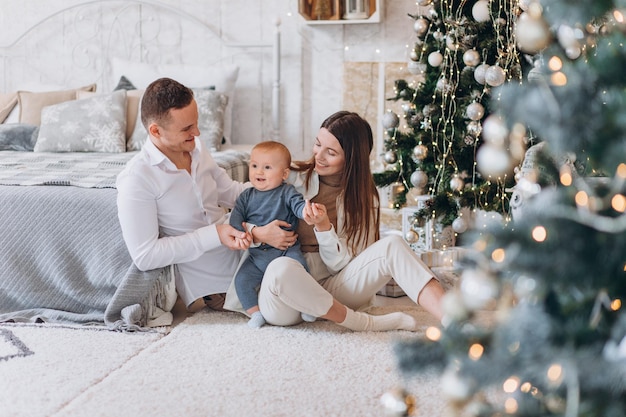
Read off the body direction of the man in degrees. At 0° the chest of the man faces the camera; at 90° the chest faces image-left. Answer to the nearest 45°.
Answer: approximately 315°

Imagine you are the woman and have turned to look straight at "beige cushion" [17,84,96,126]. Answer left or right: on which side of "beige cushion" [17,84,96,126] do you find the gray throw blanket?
left

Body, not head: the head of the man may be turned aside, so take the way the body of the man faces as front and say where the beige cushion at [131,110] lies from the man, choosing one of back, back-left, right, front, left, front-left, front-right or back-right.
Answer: back-left

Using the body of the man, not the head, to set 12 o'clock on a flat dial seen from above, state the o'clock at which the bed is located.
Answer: The bed is roughly at 7 o'clock from the man.

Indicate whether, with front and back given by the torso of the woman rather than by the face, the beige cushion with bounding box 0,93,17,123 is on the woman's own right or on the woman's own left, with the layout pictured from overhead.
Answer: on the woman's own right

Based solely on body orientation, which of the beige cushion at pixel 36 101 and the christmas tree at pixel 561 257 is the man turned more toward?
the christmas tree

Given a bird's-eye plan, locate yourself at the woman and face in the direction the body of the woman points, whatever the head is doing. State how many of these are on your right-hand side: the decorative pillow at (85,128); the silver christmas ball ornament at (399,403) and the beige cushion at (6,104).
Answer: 2

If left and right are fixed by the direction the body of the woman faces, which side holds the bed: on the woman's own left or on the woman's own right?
on the woman's own right

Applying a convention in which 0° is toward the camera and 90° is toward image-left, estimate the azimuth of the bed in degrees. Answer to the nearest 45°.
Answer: approximately 0°
